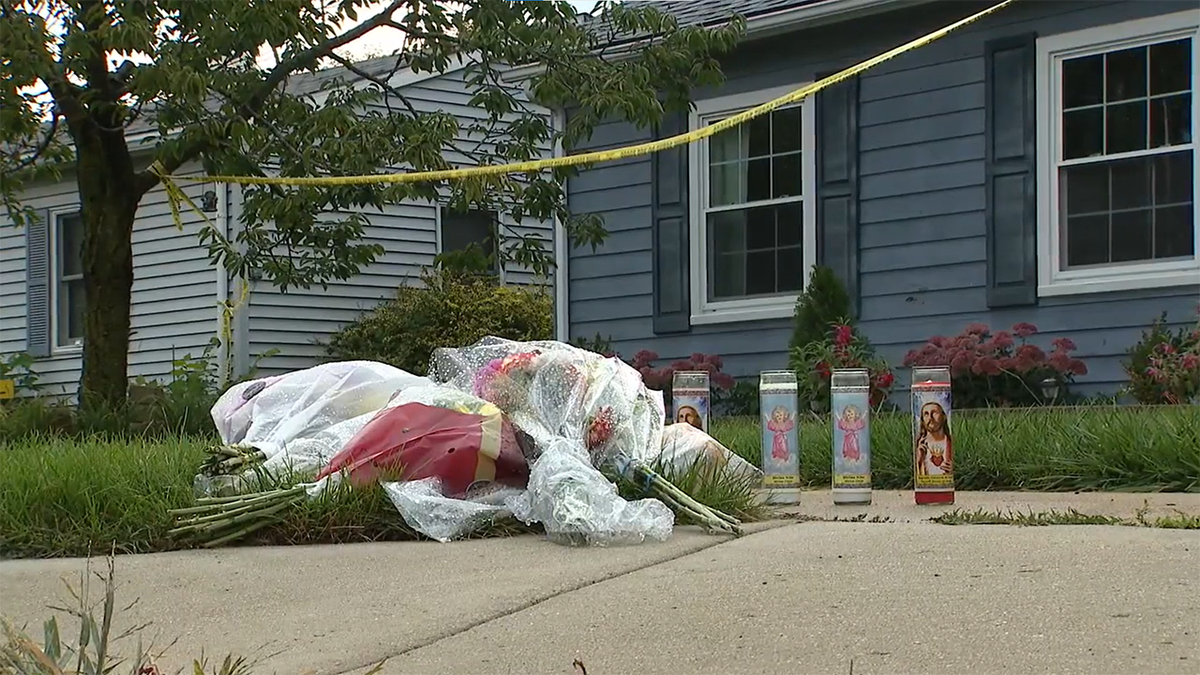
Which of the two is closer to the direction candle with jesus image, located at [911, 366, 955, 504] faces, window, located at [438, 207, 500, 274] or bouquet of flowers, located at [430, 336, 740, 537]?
the bouquet of flowers

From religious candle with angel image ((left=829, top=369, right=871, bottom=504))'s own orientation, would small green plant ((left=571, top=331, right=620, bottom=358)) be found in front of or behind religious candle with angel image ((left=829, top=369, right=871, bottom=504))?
behind

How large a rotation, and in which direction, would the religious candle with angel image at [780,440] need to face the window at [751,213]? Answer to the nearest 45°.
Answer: approximately 180°

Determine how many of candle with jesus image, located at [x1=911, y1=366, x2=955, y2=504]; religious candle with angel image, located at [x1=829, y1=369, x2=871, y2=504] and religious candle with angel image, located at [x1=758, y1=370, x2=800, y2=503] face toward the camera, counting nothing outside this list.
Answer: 3

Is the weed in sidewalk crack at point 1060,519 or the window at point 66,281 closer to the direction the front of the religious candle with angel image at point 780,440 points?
the weed in sidewalk crack

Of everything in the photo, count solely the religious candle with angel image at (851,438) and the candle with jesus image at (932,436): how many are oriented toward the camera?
2

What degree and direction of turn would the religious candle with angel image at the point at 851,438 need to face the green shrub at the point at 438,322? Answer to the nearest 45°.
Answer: approximately 135° to its right

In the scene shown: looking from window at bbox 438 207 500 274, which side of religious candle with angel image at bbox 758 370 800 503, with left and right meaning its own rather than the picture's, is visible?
back

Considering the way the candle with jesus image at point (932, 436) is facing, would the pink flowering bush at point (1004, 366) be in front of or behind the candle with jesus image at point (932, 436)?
behind
